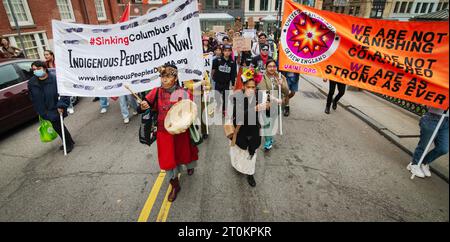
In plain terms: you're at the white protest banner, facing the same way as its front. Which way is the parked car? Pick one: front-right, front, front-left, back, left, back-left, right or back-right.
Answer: back-right

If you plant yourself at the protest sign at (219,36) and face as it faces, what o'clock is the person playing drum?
The person playing drum is roughly at 12 o'clock from the protest sign.

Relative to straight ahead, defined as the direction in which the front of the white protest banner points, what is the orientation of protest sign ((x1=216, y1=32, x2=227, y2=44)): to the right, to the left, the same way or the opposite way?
the same way

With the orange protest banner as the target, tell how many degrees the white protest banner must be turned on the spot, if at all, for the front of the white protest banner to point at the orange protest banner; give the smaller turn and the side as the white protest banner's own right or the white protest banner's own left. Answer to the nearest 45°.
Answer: approximately 45° to the white protest banner's own left

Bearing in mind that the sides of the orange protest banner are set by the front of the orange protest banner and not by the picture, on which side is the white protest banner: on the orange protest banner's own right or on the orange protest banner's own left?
on the orange protest banner's own right

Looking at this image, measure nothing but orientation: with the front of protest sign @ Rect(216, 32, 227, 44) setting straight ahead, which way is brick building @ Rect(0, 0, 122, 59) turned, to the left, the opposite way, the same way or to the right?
to the left

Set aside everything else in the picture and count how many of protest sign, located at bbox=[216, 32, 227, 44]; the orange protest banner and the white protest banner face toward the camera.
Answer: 3

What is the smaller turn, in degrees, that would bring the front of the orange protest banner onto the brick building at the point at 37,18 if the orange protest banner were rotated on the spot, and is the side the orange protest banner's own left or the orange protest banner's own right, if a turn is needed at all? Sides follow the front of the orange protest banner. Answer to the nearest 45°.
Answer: approximately 90° to the orange protest banner's own right

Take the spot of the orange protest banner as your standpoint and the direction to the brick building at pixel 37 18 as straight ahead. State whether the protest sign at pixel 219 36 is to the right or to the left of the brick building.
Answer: right

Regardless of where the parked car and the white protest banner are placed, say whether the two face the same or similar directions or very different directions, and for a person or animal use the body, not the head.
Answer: same or similar directions

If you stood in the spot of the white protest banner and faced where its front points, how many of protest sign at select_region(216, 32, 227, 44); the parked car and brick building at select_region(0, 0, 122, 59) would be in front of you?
0

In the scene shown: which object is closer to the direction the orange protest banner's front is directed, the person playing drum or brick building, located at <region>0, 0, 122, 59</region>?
the person playing drum

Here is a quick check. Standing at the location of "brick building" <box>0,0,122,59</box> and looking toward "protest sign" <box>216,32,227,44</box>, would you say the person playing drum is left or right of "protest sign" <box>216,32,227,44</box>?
right

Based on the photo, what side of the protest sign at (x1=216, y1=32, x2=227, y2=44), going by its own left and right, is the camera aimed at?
front

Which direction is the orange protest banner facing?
toward the camera

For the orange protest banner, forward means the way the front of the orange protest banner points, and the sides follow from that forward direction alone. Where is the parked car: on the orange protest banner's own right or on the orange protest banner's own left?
on the orange protest banner's own right
